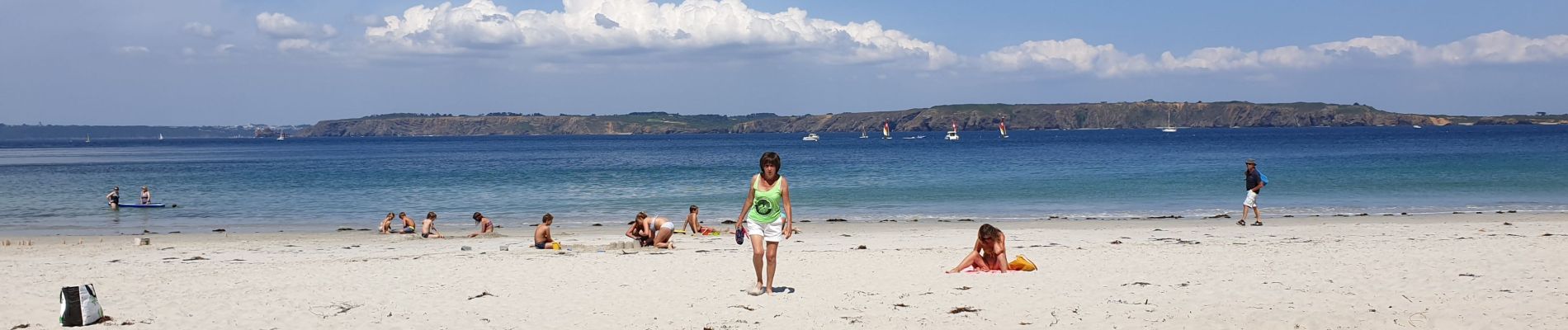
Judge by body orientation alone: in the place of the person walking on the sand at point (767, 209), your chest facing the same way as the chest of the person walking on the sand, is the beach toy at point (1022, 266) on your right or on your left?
on your left

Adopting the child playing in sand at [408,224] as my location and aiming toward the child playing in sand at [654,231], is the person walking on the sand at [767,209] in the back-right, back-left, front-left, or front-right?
front-right

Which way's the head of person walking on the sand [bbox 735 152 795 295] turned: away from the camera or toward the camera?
toward the camera

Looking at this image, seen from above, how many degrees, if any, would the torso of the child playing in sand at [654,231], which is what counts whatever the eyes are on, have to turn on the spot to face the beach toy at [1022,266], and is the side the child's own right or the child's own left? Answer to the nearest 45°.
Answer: approximately 135° to the child's own left

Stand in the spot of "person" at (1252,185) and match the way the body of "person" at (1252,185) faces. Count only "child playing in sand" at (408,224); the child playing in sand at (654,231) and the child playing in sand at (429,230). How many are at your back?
0

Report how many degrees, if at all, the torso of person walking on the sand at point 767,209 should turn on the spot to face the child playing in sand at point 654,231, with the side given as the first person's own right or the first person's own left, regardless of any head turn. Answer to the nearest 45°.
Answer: approximately 180°

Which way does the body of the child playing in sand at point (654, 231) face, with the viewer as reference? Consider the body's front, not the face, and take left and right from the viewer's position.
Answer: facing to the left of the viewer

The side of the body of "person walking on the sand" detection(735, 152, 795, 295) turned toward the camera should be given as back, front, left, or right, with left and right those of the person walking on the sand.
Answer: front

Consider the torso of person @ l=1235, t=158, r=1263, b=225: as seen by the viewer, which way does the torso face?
to the viewer's left

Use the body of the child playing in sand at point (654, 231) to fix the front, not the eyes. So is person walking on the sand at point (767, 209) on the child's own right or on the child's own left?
on the child's own left

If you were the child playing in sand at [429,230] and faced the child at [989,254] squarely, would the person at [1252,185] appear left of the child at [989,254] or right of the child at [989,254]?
left

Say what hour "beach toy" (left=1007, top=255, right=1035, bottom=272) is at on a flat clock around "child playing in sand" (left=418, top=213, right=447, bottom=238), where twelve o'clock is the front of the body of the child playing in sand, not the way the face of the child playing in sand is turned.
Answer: The beach toy is roughly at 2 o'clock from the child playing in sand.

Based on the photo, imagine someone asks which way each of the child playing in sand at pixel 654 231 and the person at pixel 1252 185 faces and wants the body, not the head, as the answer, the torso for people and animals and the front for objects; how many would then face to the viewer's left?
2

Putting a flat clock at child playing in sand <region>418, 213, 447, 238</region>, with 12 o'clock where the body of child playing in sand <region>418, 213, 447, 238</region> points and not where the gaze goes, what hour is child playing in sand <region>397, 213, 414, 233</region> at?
child playing in sand <region>397, 213, 414, 233</region> is roughly at 8 o'clock from child playing in sand <region>418, 213, 447, 238</region>.
